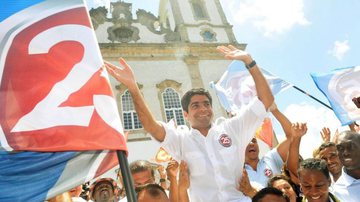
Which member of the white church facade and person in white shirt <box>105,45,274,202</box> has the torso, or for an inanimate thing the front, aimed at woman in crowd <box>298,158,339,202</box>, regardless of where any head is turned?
the white church facade

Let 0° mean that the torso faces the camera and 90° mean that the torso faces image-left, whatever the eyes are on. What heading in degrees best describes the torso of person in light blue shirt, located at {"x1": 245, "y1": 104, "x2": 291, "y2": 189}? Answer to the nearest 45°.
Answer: approximately 0°

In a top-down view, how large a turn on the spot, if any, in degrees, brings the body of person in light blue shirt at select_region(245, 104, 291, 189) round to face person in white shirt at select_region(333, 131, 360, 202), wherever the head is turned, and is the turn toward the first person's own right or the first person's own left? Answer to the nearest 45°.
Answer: approximately 45° to the first person's own left

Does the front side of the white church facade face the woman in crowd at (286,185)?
yes

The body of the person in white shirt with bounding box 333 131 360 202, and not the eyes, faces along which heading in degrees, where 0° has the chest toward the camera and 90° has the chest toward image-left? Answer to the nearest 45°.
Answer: approximately 45°

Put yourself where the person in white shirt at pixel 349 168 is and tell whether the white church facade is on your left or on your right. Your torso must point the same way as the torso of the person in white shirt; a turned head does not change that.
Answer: on your right

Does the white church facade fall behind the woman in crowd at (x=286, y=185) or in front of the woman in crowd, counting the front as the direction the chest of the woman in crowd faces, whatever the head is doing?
behind

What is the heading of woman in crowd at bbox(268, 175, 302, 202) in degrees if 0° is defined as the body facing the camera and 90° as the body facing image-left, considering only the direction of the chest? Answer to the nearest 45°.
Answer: approximately 0°
